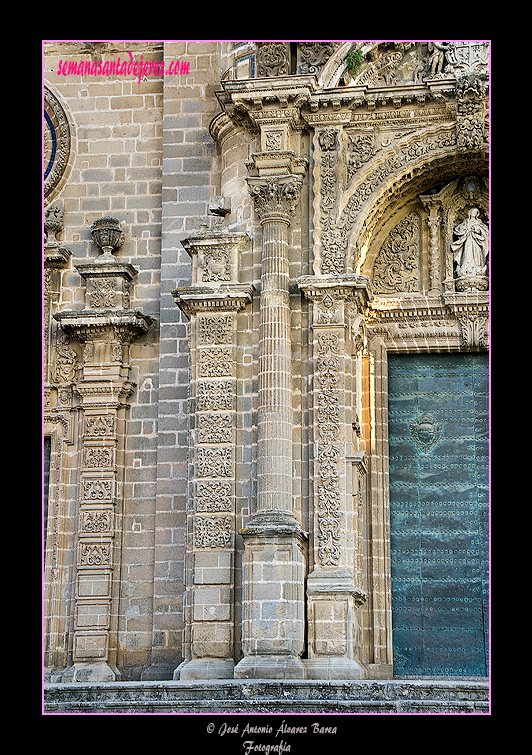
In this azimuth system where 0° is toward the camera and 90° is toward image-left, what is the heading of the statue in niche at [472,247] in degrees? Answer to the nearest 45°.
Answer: approximately 0°

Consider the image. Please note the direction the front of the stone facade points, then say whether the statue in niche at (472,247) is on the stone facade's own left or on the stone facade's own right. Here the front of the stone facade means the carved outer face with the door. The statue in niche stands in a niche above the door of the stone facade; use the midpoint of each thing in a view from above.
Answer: on the stone facade's own left

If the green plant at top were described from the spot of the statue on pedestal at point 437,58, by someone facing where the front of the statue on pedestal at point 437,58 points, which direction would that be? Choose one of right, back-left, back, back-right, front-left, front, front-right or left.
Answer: right

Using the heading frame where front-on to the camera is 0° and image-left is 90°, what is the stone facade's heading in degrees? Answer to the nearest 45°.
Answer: approximately 0°
